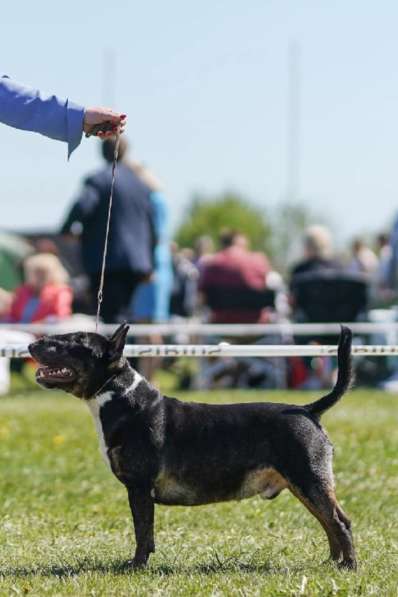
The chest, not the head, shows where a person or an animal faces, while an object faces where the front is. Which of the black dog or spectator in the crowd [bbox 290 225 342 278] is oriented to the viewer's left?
the black dog

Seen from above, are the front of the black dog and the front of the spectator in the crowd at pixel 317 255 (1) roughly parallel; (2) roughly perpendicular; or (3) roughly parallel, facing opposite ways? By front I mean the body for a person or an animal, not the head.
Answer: roughly perpendicular

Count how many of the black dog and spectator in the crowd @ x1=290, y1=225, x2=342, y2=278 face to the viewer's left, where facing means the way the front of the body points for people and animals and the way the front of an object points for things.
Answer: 1

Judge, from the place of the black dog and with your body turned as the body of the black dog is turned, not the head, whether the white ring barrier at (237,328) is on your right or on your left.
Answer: on your right

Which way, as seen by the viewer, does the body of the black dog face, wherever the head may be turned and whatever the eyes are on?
to the viewer's left

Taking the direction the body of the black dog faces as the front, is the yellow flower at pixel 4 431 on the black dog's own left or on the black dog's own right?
on the black dog's own right

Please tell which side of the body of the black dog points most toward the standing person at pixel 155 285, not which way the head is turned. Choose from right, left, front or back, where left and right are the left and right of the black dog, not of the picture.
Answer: right
